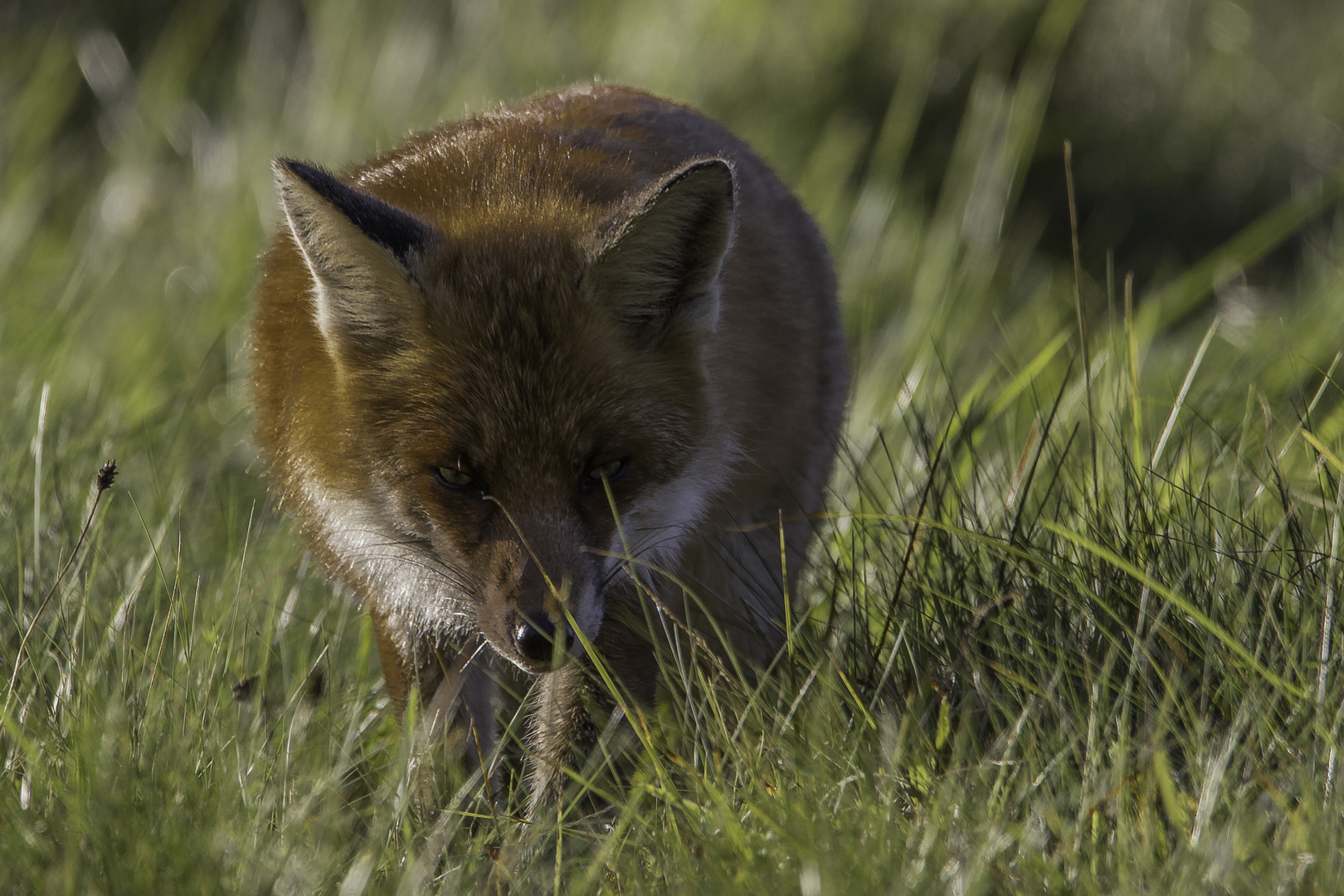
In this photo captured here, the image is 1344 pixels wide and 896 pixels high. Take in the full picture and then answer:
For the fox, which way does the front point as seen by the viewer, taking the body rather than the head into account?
toward the camera
